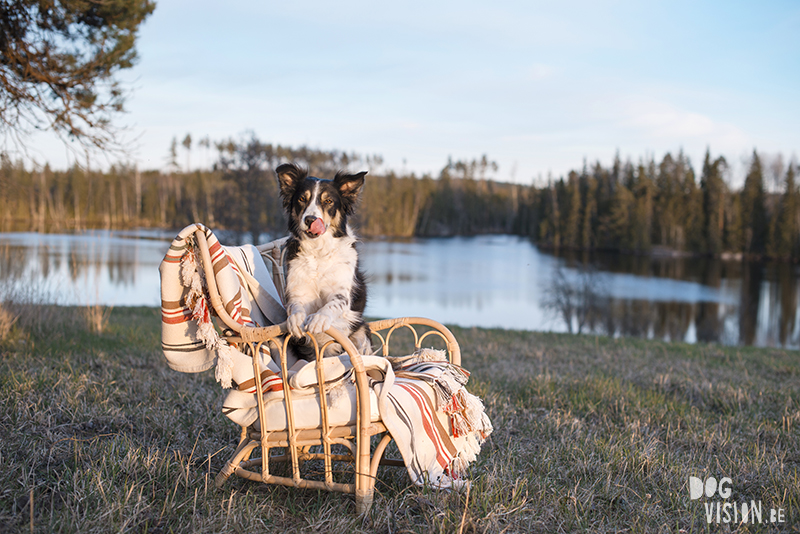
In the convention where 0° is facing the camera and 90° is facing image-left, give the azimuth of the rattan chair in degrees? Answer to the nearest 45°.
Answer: approximately 315°

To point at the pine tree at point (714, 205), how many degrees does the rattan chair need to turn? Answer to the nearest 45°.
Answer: approximately 90° to its left

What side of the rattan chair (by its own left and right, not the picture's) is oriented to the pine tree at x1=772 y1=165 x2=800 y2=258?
left

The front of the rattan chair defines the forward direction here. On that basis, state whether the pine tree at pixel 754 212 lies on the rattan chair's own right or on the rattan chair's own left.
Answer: on the rattan chair's own left
